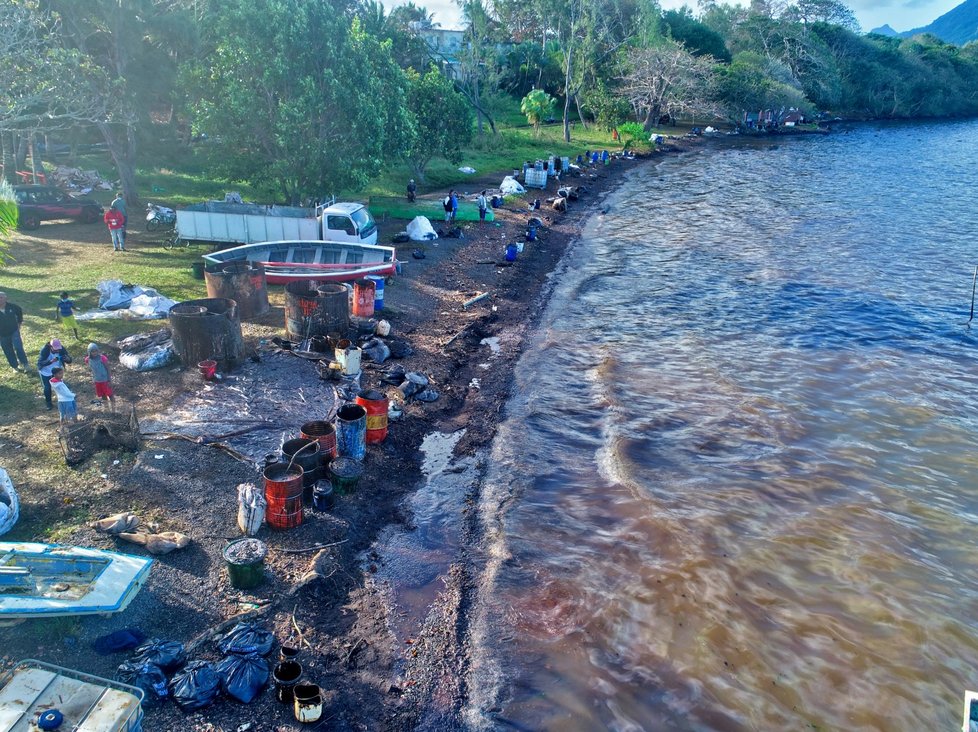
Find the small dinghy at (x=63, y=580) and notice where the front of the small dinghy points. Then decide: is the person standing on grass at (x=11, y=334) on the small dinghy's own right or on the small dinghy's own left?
on the small dinghy's own left

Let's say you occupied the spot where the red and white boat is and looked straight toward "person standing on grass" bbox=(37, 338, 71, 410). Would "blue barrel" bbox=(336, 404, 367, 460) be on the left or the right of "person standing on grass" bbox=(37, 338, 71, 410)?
left

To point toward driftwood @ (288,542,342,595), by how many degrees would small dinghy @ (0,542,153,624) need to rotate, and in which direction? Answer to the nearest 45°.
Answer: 0° — it already faces it

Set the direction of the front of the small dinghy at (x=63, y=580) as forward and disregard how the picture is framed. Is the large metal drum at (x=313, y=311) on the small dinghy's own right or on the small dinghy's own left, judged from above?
on the small dinghy's own left

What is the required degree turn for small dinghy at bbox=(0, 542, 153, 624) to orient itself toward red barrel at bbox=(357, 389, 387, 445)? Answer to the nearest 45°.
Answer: approximately 45° to its left

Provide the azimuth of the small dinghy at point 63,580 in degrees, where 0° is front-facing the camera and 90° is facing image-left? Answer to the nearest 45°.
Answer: approximately 270°

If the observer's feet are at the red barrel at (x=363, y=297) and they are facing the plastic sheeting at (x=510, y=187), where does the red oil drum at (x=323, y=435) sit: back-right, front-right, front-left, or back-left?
back-right

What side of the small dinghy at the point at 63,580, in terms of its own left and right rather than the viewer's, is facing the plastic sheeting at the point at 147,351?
left

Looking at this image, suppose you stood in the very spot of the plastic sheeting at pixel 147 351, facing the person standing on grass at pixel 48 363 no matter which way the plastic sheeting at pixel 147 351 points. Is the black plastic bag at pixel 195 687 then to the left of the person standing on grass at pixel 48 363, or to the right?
left
